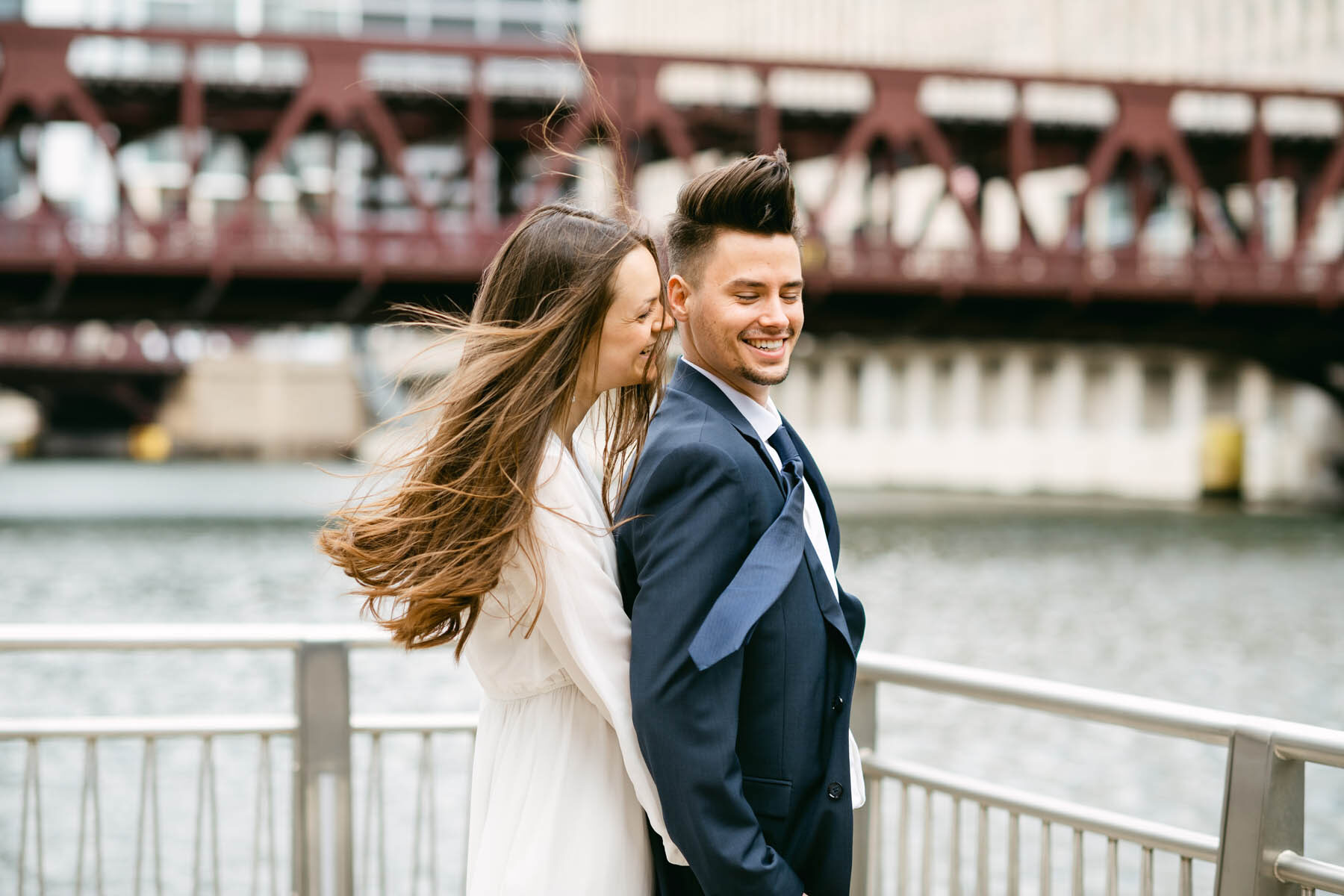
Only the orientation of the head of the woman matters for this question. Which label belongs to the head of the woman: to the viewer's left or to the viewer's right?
to the viewer's right

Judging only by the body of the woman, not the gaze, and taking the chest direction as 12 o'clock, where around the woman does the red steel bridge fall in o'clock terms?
The red steel bridge is roughly at 9 o'clock from the woman.

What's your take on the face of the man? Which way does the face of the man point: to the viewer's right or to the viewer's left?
to the viewer's right

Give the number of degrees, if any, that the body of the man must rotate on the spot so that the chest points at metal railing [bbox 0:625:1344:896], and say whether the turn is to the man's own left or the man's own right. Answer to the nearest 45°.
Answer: approximately 180°

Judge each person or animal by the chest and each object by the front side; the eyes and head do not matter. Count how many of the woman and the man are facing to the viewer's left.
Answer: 0

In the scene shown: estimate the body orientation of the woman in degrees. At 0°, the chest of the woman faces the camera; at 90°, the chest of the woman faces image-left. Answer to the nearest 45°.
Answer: approximately 270°

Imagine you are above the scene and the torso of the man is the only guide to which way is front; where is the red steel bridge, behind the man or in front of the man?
behind
